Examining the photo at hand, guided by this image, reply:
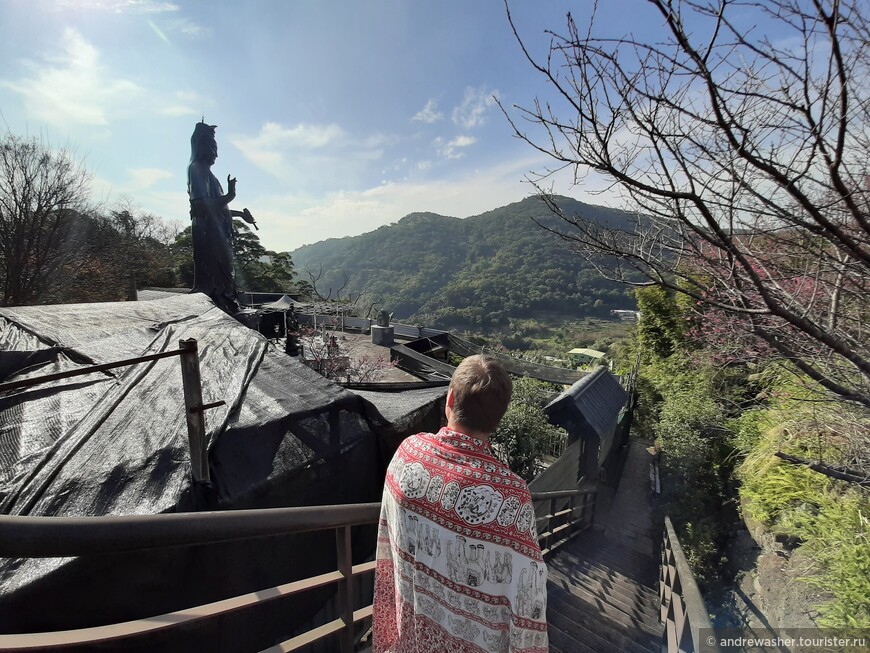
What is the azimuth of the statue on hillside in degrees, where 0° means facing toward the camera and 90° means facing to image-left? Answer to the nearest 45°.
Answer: approximately 270°

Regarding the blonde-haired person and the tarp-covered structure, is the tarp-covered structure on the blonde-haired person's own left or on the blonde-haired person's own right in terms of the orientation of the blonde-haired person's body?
on the blonde-haired person's own left

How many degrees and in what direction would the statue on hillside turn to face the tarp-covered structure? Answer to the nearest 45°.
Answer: approximately 90° to its right

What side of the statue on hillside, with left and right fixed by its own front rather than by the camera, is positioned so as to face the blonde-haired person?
right

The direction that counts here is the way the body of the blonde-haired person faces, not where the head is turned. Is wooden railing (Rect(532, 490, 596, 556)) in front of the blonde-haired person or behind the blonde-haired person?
in front

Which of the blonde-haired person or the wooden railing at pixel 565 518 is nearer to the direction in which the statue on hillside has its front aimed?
the wooden railing

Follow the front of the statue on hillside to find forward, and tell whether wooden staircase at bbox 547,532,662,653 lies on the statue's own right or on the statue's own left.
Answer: on the statue's own right

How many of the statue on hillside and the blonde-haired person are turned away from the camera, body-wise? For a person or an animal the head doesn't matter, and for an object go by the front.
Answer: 1

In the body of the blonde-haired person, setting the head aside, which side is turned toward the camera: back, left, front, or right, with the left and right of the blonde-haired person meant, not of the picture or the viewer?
back

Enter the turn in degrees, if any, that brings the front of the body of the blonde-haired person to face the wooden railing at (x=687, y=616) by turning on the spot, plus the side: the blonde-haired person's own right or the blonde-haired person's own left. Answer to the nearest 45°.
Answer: approximately 45° to the blonde-haired person's own right

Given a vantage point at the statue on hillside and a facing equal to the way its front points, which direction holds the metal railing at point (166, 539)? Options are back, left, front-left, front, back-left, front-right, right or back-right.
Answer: right
